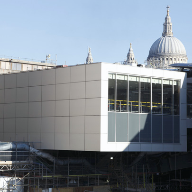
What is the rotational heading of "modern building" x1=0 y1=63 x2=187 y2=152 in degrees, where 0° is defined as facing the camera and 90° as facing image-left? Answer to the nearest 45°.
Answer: approximately 315°
